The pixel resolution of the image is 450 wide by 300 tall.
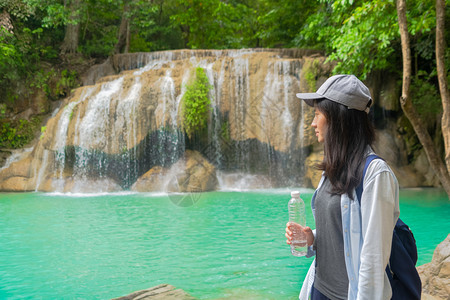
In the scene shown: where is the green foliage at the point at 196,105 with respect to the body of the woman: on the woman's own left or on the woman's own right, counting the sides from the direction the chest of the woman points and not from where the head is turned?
on the woman's own right

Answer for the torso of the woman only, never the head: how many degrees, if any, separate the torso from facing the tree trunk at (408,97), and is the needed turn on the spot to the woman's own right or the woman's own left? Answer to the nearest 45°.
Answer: approximately 135° to the woman's own right

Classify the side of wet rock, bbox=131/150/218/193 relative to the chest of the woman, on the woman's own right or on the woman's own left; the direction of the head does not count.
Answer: on the woman's own right

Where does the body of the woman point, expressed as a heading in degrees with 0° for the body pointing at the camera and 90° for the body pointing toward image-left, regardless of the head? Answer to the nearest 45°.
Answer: approximately 45°

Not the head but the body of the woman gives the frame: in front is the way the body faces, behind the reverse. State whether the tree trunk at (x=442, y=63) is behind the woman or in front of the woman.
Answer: behind

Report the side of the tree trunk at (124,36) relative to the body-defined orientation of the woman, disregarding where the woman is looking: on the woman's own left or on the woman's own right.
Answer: on the woman's own right

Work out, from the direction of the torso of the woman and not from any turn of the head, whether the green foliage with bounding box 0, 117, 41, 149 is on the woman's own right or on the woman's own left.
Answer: on the woman's own right

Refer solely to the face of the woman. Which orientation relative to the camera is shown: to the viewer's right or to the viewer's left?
to the viewer's left

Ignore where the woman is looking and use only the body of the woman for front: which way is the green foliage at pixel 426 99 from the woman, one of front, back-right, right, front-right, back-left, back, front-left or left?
back-right
